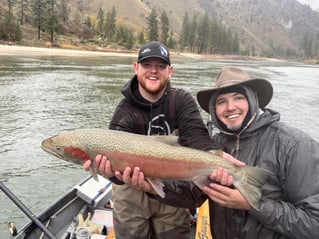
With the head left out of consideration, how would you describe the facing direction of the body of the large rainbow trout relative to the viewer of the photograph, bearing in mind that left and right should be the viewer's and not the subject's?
facing to the left of the viewer

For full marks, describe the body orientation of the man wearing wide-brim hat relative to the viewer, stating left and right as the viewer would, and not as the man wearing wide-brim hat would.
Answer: facing the viewer and to the left of the viewer
